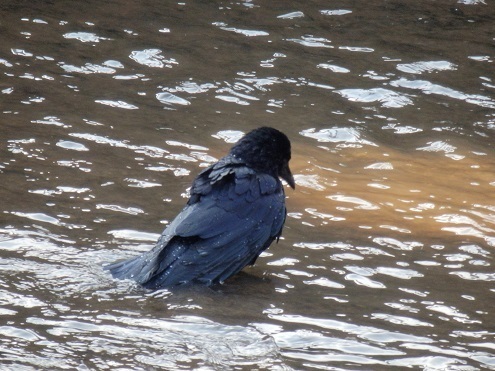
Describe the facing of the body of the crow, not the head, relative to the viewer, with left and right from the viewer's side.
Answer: facing away from the viewer and to the right of the viewer
